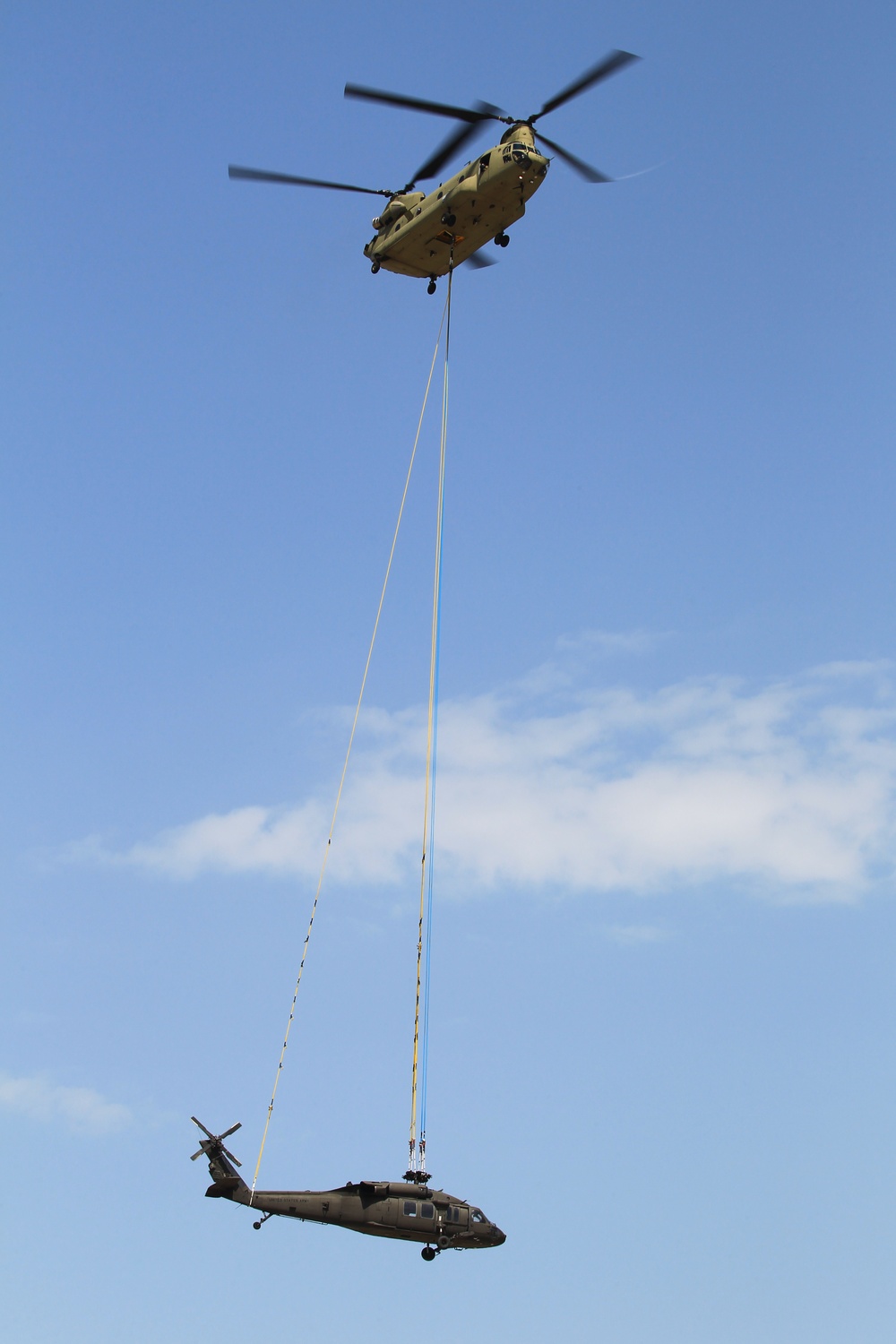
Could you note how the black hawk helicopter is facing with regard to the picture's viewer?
facing to the right of the viewer

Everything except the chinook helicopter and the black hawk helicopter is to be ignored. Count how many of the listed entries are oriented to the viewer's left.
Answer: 0
